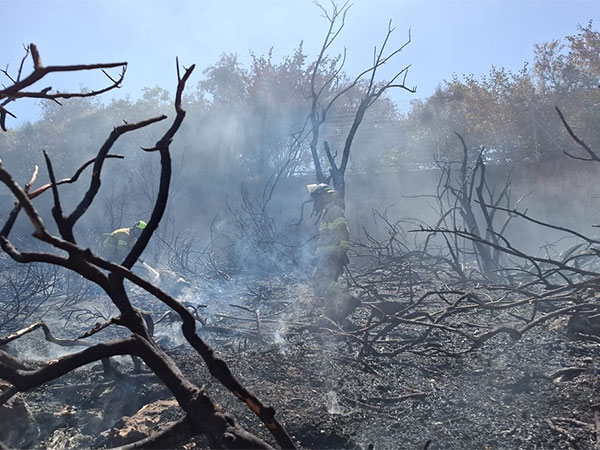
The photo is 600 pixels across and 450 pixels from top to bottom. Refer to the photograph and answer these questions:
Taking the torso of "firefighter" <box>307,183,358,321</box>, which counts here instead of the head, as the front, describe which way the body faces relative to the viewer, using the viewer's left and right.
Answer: facing to the left of the viewer

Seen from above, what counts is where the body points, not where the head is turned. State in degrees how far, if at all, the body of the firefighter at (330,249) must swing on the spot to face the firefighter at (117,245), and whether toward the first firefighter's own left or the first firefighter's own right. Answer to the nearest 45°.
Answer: approximately 45° to the first firefighter's own right

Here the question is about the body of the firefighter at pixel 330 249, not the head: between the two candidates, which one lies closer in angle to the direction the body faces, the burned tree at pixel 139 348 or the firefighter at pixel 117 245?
the firefighter
